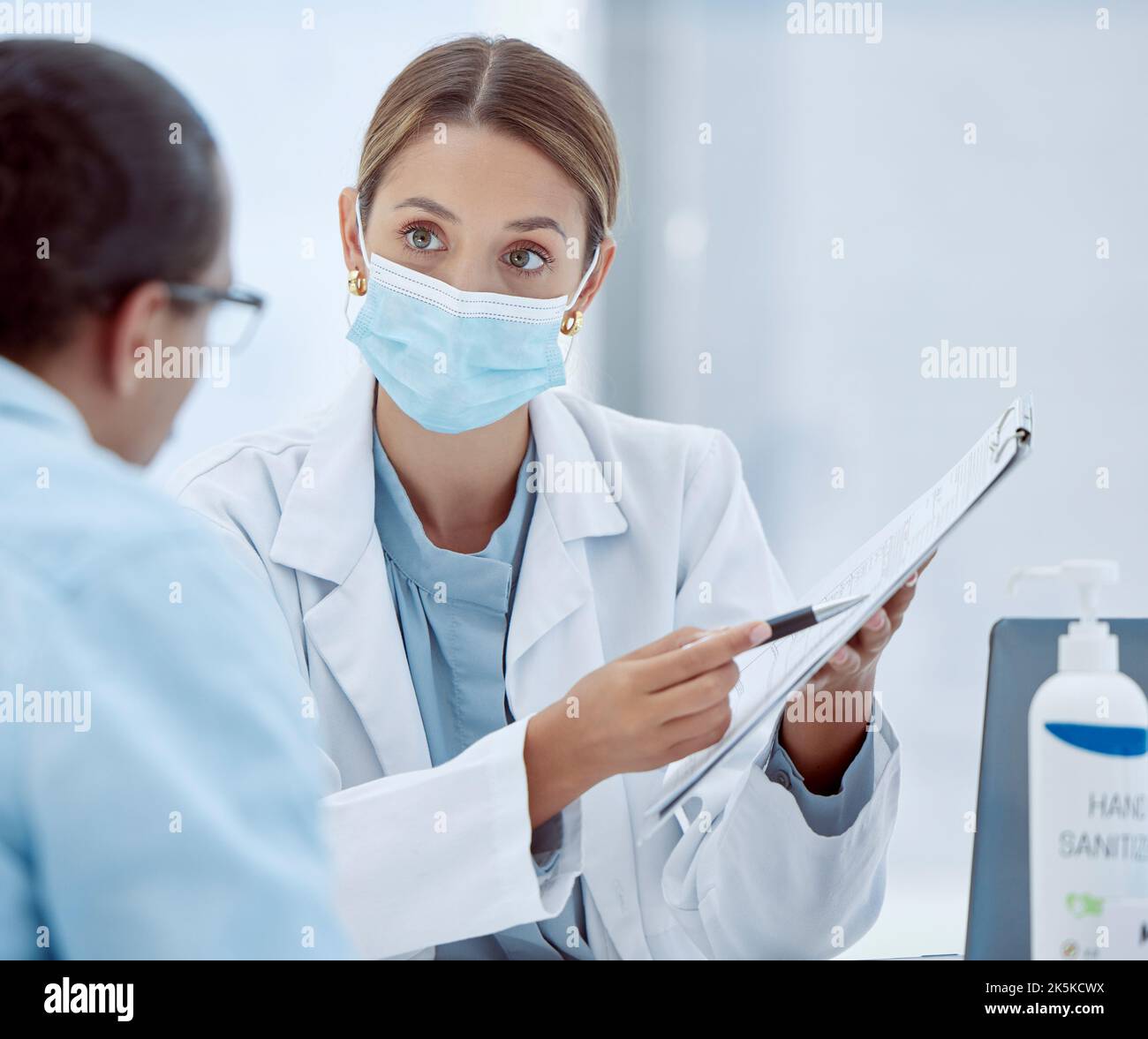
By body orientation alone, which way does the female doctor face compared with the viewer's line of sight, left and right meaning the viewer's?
facing the viewer
